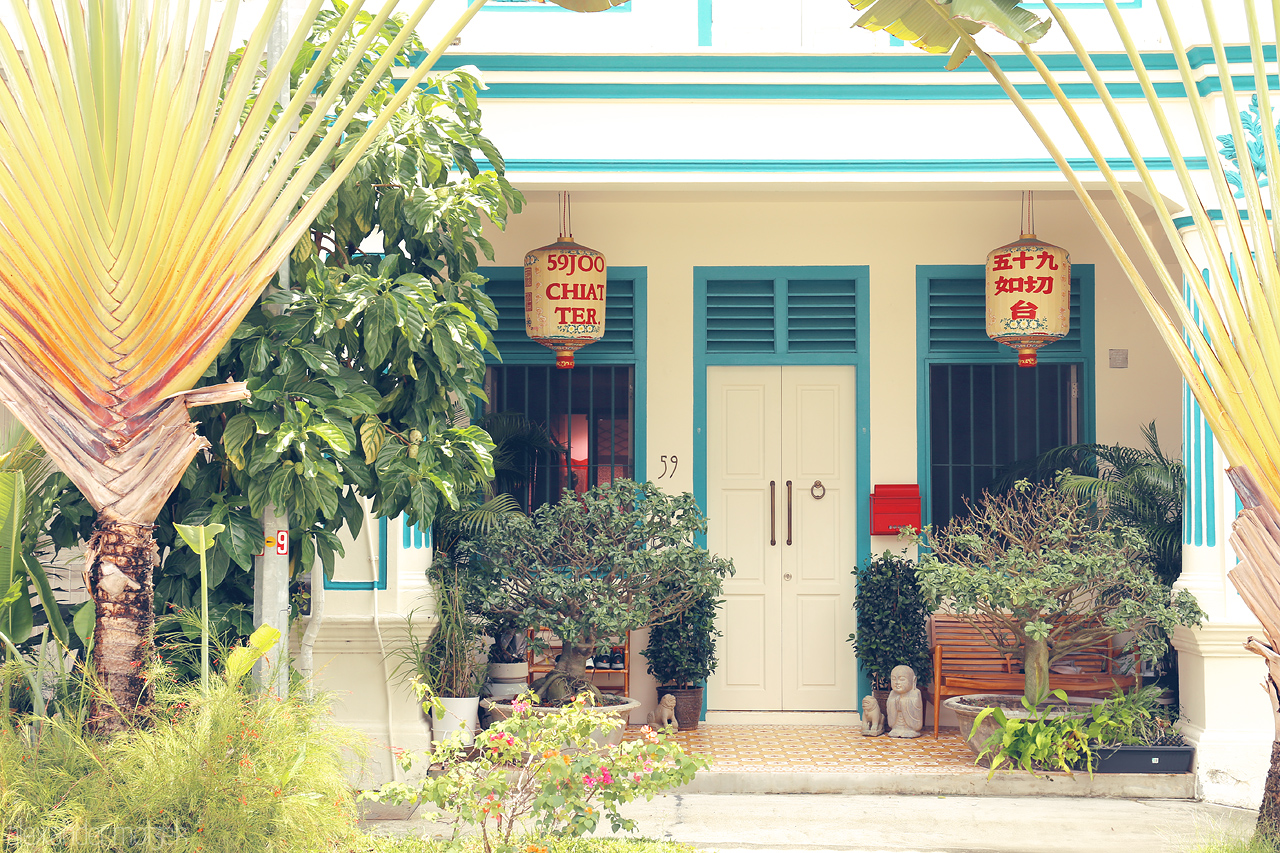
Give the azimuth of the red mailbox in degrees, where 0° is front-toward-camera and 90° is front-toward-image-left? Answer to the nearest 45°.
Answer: approximately 0°

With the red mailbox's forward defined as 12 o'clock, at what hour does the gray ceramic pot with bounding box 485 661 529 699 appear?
The gray ceramic pot is roughly at 2 o'clock from the red mailbox.

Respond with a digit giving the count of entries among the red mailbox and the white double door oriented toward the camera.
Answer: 2

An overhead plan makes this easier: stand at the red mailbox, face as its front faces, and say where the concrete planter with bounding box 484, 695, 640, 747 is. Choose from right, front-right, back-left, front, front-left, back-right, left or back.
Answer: front-right

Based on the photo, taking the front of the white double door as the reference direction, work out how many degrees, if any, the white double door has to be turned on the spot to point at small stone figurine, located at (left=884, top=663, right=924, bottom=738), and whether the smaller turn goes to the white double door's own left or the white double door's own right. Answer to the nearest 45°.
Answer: approximately 45° to the white double door's own left

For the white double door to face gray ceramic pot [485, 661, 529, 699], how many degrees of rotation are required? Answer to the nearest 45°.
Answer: approximately 45° to its right
